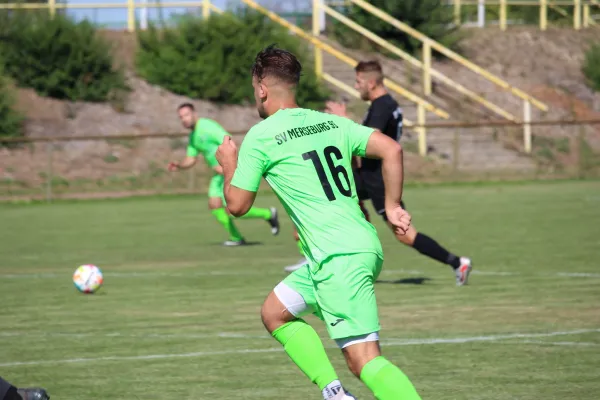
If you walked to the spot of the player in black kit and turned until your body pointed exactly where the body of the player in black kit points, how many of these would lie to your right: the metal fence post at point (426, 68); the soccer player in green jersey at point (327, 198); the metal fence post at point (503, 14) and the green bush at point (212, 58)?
3

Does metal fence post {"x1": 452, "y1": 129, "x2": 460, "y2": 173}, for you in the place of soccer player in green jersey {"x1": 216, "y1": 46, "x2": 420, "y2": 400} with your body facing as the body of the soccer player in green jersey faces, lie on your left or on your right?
on your right

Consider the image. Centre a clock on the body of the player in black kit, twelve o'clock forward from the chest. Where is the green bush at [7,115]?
The green bush is roughly at 2 o'clock from the player in black kit.

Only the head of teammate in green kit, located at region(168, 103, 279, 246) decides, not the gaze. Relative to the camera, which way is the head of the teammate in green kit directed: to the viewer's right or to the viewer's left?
to the viewer's left

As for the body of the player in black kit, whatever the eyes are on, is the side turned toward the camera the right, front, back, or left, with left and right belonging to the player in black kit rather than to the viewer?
left

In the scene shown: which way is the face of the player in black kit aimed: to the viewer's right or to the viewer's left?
to the viewer's left

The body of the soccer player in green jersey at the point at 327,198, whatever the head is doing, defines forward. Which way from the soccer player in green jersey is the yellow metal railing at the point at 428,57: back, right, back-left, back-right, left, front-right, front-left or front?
front-right

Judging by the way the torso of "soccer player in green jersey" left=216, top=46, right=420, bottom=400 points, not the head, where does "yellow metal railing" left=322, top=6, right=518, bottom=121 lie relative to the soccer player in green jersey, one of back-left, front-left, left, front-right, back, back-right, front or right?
front-right
